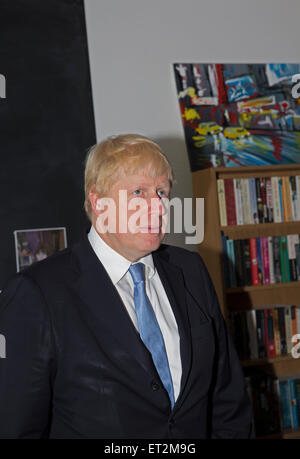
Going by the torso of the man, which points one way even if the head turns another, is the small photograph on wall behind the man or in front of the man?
behind

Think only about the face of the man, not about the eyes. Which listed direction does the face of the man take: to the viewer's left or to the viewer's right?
to the viewer's right

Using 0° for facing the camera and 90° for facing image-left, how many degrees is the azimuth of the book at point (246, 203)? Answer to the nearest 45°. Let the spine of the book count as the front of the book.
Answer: approximately 0°

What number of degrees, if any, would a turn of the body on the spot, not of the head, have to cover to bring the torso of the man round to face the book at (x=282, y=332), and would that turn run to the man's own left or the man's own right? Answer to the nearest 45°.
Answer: approximately 90° to the man's own left

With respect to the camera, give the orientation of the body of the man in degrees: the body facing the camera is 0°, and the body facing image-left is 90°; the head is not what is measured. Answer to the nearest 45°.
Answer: approximately 315°

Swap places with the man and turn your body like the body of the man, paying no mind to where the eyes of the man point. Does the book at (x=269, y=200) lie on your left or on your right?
on your left

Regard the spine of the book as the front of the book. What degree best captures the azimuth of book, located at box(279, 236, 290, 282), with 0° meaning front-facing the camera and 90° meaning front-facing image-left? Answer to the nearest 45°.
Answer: approximately 0°
